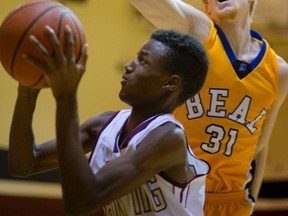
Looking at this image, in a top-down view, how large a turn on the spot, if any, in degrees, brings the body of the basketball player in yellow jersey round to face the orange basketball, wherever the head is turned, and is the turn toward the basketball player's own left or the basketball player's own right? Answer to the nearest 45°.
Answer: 0° — they already face it

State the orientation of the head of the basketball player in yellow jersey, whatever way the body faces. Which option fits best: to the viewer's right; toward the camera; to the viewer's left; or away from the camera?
toward the camera

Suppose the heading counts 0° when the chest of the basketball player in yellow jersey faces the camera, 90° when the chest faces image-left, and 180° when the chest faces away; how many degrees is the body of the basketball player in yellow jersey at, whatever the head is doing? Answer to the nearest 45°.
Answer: approximately 45°
